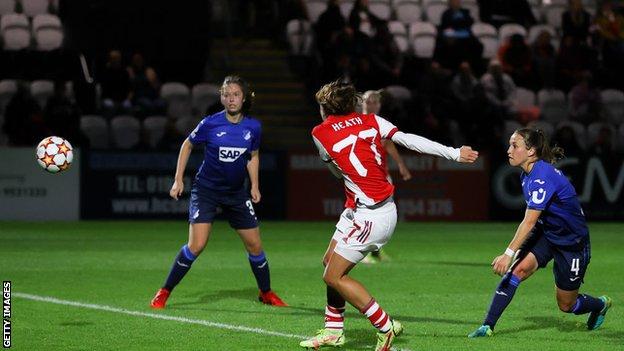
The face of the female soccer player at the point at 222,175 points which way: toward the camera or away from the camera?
toward the camera

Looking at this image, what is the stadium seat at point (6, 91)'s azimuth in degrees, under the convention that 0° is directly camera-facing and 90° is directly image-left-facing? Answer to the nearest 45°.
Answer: approximately 0°

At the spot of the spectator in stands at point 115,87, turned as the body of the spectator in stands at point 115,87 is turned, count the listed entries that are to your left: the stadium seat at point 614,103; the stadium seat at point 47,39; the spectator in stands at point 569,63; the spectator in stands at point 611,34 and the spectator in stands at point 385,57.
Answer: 4

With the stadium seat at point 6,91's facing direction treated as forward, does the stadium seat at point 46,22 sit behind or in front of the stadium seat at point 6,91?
behind

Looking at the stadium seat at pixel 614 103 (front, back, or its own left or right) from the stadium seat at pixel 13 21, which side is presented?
right

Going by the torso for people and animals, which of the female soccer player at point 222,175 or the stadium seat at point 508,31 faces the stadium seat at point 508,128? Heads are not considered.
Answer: the stadium seat at point 508,31

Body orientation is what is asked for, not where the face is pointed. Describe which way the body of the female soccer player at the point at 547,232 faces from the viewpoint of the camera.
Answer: to the viewer's left

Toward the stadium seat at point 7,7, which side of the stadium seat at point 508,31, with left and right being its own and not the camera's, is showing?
right

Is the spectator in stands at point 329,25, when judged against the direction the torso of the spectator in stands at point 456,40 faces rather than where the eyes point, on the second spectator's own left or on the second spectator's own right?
on the second spectator's own right

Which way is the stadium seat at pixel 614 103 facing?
toward the camera

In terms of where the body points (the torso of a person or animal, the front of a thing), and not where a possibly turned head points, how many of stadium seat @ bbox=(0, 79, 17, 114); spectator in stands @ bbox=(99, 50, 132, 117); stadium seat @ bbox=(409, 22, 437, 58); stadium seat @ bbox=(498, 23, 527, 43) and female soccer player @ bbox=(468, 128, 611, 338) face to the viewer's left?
1

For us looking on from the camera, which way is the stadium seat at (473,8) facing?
facing the viewer

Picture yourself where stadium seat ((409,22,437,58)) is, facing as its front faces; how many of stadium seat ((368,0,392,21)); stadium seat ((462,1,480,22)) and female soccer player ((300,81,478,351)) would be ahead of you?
1

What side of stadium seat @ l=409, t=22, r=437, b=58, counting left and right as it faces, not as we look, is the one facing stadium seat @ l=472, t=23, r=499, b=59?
left

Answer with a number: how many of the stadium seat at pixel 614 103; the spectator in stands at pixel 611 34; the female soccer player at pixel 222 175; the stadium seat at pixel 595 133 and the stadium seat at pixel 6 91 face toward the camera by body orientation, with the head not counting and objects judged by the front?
5

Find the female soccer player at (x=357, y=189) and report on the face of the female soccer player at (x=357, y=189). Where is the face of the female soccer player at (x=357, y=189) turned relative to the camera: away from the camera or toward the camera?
away from the camera

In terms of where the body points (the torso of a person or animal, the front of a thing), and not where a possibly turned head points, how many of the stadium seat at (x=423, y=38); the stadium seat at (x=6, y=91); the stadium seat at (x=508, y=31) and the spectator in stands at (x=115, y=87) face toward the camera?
4

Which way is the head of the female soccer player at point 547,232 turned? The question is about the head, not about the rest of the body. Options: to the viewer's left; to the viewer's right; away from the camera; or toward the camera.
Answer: to the viewer's left

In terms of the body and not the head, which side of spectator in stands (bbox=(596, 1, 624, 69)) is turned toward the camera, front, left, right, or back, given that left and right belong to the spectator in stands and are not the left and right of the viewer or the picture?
front
